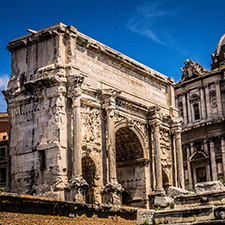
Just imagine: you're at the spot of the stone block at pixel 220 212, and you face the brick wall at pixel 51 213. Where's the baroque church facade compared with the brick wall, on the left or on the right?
right

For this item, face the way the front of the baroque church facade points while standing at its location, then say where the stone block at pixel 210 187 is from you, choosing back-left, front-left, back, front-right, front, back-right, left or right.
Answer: front-left

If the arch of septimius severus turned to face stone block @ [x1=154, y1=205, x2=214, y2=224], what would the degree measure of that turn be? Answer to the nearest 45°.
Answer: approximately 45° to its right

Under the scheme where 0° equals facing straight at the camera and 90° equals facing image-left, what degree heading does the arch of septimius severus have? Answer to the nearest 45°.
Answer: approximately 315°

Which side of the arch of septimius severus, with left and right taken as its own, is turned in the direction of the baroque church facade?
left

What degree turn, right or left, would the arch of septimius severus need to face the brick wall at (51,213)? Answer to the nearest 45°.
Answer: approximately 45° to its right

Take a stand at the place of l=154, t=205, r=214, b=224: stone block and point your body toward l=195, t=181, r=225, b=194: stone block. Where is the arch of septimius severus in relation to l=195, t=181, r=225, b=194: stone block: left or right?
left

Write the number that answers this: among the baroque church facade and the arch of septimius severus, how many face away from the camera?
0

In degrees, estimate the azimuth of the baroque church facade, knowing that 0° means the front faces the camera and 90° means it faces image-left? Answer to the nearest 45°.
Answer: approximately 45°

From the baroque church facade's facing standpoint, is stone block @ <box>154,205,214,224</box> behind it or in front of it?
in front

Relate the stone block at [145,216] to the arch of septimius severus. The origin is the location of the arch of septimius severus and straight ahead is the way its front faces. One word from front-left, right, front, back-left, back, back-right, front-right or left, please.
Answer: front-right
